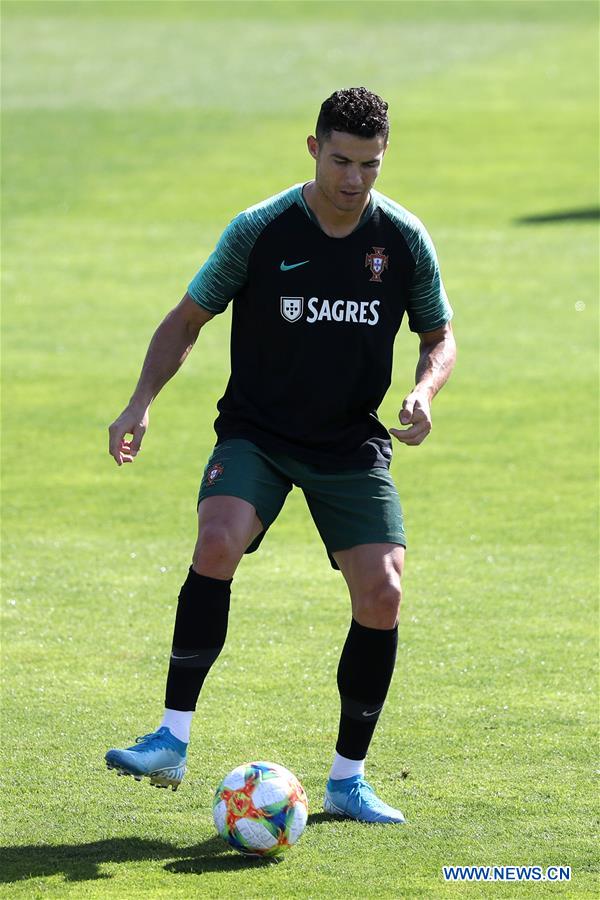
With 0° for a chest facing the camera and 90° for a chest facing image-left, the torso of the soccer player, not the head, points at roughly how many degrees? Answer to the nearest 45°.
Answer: approximately 0°
